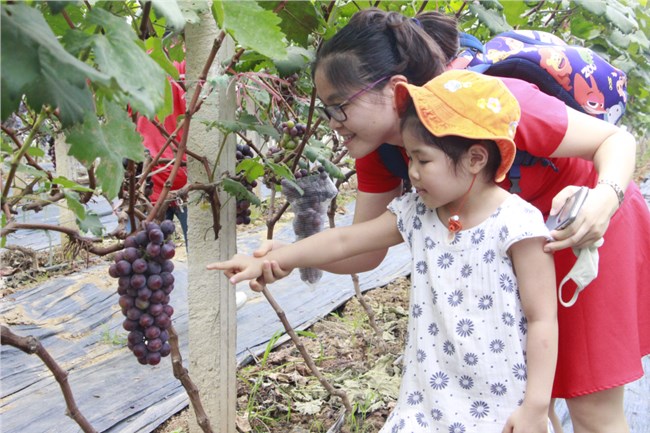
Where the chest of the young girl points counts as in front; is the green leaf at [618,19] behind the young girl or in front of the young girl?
behind

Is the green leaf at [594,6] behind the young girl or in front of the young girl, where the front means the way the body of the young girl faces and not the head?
behind

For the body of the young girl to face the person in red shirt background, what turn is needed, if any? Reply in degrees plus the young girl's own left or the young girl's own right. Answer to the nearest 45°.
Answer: approximately 90° to the young girl's own right

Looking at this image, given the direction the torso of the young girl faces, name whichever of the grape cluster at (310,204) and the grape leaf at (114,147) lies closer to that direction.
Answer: the grape leaf

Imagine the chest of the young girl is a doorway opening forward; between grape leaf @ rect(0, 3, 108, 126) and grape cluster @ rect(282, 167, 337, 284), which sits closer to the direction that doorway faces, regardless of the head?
the grape leaf

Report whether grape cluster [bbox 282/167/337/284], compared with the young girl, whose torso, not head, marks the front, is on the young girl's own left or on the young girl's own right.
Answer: on the young girl's own right

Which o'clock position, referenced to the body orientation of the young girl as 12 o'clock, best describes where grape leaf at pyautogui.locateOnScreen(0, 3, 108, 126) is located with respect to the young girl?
The grape leaf is roughly at 12 o'clock from the young girl.

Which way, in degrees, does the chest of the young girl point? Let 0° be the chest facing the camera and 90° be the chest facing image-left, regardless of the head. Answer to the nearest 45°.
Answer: approximately 45°

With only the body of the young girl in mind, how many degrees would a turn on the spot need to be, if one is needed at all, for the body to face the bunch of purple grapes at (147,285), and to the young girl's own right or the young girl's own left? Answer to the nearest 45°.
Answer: approximately 45° to the young girl's own right
